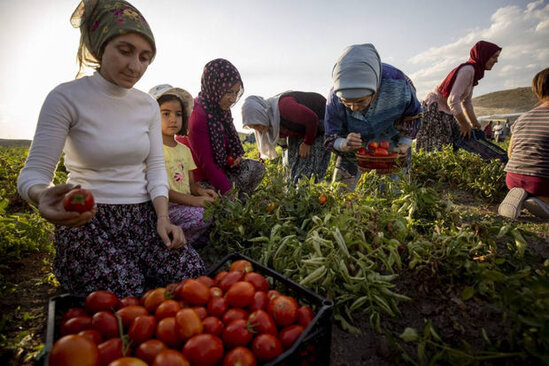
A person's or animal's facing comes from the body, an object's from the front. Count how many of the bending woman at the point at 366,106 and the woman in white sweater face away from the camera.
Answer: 0

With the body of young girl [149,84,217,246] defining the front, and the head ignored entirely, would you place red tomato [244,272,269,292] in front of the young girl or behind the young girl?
in front

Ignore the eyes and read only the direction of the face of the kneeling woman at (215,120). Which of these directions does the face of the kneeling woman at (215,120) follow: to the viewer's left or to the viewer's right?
to the viewer's right

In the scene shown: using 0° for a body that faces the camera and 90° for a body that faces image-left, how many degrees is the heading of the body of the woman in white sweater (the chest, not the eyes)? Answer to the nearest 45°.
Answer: approximately 315°

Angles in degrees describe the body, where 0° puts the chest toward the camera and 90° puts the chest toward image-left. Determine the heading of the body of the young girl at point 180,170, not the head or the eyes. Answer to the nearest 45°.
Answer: approximately 315°

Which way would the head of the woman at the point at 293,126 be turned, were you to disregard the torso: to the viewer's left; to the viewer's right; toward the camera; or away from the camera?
to the viewer's left

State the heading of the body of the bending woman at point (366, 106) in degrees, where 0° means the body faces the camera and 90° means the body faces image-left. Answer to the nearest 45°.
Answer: approximately 45°

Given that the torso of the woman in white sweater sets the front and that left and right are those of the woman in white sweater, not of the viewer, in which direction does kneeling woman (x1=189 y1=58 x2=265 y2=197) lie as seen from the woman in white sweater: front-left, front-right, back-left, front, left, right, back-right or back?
left

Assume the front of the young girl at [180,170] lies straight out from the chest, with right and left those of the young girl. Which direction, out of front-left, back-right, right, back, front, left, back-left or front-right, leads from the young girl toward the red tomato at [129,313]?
front-right
